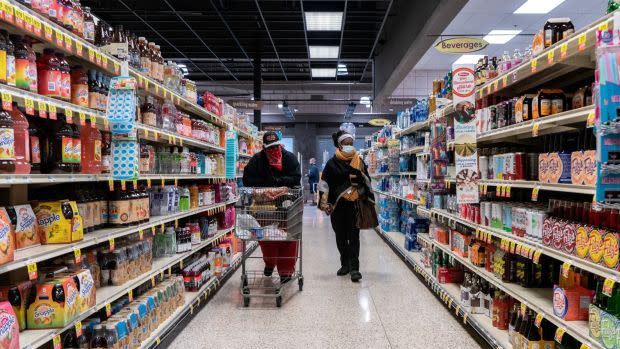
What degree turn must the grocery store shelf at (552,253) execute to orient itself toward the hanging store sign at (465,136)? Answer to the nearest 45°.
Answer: approximately 90° to its right

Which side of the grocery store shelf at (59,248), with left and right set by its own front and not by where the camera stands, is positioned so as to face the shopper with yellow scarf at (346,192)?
left

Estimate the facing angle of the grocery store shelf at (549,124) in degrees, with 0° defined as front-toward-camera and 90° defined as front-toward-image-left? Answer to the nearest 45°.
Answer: approximately 45°

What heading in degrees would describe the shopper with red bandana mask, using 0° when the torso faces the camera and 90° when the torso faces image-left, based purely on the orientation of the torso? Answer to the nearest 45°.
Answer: approximately 0°

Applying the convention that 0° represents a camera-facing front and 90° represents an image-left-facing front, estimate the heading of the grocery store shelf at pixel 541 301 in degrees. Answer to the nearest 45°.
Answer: approximately 45°
